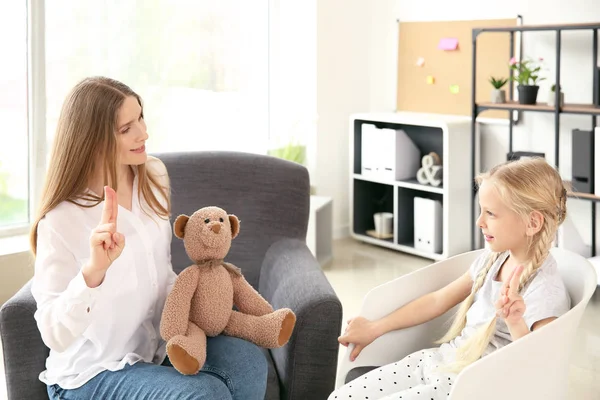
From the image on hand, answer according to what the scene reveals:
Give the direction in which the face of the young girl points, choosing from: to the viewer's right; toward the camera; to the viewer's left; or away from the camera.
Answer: to the viewer's left

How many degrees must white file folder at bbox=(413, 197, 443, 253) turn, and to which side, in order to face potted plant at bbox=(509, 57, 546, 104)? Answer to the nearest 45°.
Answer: approximately 90° to its left

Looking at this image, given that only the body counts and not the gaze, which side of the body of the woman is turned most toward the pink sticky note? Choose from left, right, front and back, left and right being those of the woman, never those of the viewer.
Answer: left

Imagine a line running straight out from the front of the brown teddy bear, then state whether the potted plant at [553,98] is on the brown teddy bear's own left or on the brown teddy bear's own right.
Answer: on the brown teddy bear's own left

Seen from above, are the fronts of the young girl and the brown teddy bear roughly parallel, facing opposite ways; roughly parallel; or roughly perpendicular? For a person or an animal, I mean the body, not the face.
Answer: roughly perpendicular

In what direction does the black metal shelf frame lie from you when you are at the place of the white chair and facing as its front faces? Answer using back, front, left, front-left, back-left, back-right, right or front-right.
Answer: back-right

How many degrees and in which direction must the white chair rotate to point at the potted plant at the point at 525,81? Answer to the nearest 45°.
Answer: approximately 135° to its right

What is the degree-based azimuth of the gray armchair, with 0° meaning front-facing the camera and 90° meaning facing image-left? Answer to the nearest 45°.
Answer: approximately 0°

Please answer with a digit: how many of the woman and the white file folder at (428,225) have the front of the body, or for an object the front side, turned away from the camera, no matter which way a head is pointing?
0

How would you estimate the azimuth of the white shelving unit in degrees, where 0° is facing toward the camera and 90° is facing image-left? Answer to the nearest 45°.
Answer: approximately 45°
